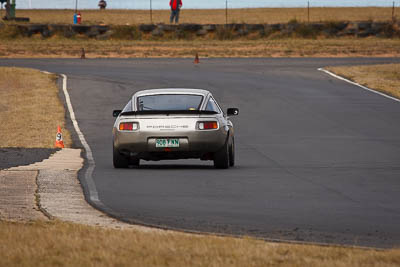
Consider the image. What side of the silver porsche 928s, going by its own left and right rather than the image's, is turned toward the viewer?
back
